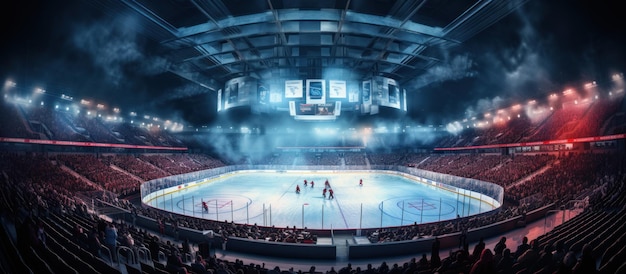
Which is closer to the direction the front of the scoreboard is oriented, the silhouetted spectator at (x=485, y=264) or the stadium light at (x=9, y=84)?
the silhouetted spectator

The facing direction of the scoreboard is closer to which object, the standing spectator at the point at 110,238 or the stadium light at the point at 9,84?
the standing spectator

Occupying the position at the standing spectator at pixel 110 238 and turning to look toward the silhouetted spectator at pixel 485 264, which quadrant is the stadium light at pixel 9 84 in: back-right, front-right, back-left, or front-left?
back-left

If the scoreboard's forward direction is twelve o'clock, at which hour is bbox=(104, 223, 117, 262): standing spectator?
The standing spectator is roughly at 1 o'clock from the scoreboard.

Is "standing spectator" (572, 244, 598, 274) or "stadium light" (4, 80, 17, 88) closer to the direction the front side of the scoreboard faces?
the standing spectator

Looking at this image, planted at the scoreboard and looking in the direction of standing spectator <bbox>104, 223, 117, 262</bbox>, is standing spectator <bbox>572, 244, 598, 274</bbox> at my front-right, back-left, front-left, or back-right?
front-left

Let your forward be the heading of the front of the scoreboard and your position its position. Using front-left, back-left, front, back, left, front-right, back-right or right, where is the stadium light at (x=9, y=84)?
right

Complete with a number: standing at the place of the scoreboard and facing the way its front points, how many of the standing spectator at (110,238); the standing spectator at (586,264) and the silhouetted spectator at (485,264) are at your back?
0

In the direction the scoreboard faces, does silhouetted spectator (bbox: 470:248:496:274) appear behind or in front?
in front

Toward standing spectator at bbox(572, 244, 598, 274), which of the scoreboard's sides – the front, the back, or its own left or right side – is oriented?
front

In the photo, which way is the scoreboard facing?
toward the camera
